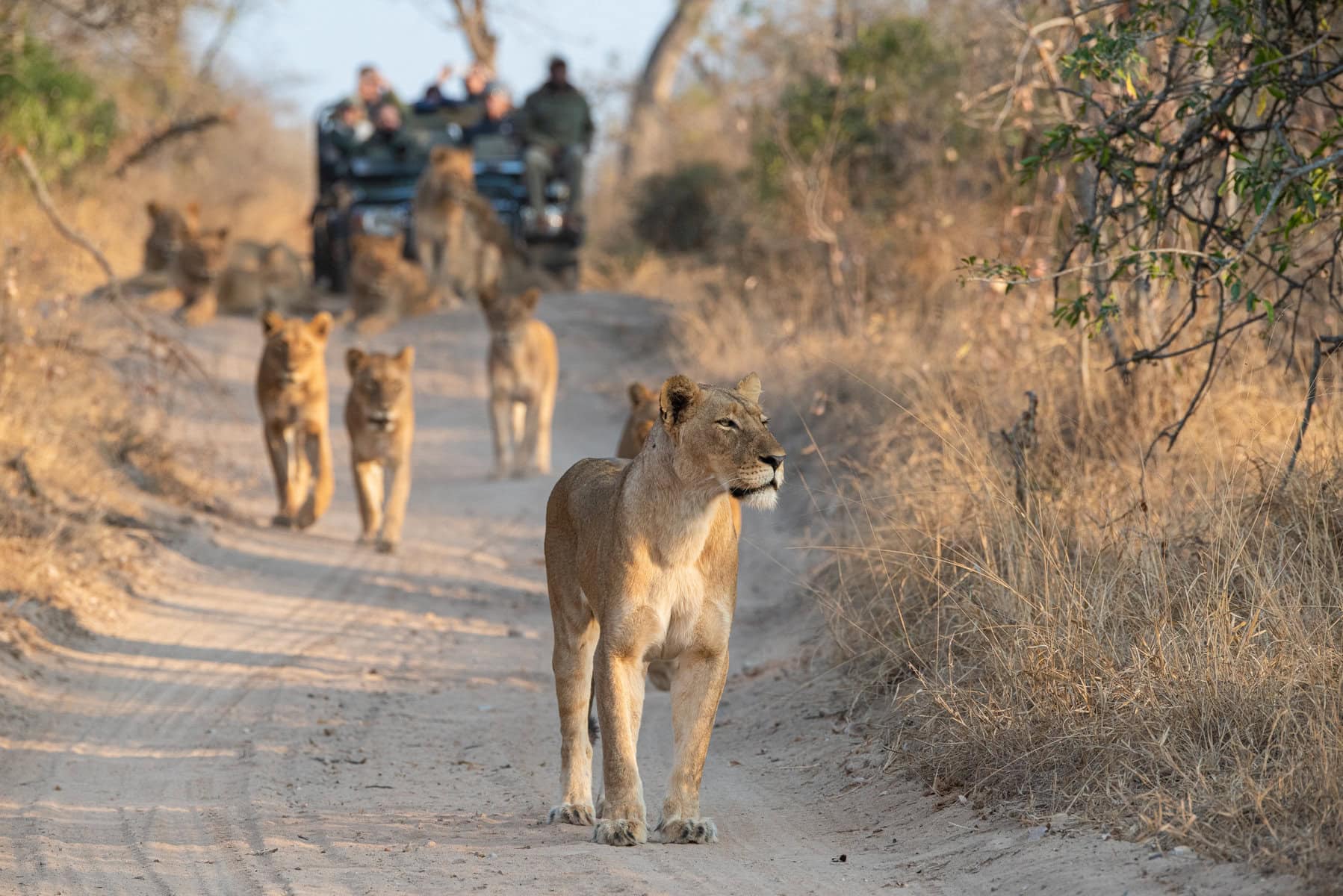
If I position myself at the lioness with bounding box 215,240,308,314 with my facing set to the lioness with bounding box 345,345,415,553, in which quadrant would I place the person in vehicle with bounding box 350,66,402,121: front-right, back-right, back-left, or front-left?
back-left

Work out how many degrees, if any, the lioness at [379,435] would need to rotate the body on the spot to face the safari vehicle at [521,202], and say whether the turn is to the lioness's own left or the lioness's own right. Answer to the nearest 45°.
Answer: approximately 180°

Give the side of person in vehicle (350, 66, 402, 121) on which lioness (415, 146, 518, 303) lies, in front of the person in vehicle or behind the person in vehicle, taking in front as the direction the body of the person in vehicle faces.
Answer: in front

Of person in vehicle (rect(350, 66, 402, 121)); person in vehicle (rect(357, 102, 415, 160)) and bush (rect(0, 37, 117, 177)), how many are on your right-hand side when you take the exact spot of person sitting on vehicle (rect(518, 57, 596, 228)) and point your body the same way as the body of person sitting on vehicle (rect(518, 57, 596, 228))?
3

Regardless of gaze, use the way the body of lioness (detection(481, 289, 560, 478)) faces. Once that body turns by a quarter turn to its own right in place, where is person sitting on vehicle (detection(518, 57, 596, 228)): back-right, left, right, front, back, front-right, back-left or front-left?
right

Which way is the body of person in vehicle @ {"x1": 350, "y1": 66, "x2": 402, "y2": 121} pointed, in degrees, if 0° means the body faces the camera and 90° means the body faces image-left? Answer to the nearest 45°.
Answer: approximately 0°

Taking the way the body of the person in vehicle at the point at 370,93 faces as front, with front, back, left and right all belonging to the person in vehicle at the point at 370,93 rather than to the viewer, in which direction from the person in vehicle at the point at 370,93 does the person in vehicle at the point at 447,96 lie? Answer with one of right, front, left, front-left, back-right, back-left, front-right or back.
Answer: back-left

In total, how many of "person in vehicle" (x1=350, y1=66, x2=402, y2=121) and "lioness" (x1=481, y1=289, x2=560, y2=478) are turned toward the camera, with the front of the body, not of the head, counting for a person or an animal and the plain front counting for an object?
2

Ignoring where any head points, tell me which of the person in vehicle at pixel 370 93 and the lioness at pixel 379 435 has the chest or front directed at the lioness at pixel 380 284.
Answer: the person in vehicle
